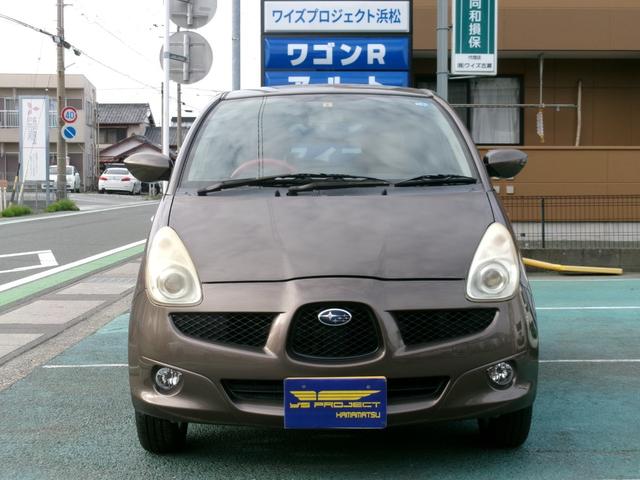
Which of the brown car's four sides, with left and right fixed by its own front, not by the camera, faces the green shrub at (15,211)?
back

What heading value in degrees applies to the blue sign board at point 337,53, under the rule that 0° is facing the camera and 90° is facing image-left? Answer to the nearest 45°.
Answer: approximately 0°

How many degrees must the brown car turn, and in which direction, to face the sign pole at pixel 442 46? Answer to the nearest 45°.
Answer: approximately 180°

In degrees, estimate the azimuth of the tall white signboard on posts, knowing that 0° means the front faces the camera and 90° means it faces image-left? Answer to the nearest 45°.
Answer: approximately 0°

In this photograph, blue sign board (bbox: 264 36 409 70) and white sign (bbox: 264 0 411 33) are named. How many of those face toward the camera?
2

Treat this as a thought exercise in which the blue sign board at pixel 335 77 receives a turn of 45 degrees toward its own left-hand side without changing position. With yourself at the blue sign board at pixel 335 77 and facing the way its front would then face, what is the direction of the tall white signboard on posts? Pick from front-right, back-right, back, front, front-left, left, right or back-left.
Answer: back

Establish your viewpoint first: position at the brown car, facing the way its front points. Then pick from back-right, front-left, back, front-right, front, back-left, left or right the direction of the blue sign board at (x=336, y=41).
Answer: back
